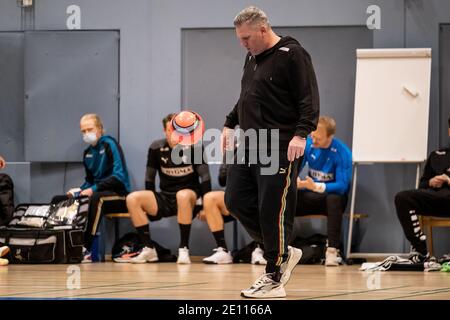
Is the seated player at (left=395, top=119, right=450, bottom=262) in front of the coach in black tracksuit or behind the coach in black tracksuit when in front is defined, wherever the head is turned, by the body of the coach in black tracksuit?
behind

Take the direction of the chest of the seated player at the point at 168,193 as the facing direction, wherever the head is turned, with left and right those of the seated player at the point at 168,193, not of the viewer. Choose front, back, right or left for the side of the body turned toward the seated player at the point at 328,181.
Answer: left

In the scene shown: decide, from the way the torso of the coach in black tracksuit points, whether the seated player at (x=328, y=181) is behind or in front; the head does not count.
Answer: behind

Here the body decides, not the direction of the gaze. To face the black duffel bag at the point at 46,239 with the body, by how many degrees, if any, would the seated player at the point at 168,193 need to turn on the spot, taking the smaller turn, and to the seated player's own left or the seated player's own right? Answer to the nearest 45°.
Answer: approximately 90° to the seated player's own right

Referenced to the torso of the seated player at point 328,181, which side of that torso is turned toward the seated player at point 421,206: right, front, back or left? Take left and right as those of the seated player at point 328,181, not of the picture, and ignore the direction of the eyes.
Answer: left
